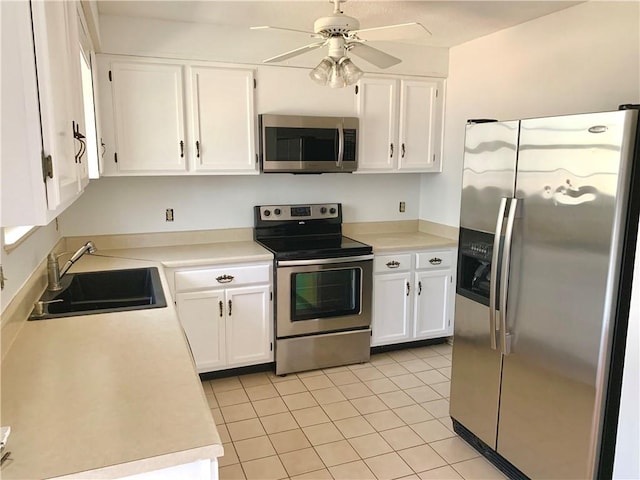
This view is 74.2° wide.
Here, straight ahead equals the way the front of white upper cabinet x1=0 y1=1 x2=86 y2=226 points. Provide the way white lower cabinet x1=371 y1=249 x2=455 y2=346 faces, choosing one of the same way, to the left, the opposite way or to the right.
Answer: to the right

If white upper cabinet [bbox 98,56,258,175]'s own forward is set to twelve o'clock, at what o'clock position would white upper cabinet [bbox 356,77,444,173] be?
white upper cabinet [bbox 356,77,444,173] is roughly at 9 o'clock from white upper cabinet [bbox 98,56,258,175].

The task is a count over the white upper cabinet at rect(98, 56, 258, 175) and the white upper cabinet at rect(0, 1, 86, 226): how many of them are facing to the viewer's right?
1

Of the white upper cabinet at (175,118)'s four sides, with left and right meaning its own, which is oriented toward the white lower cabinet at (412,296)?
left

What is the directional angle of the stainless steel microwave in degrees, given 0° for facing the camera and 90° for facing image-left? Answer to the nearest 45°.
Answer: approximately 0°

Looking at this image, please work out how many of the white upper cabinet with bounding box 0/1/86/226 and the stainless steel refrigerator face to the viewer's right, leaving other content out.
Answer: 1

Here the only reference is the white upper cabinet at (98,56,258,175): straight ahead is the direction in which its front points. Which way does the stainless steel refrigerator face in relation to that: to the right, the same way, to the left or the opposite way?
to the right

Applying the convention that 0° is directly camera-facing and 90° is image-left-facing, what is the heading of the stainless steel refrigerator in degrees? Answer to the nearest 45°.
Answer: approximately 45°

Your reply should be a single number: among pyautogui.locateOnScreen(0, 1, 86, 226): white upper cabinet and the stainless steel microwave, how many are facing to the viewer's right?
1

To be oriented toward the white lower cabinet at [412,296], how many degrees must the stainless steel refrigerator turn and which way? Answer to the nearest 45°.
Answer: approximately 90° to its right

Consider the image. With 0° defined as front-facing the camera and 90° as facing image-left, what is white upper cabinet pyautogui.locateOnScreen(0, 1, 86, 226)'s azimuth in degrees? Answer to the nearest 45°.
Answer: approximately 270°

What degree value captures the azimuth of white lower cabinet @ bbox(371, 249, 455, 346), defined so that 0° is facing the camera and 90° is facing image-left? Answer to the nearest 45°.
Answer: approximately 315°
